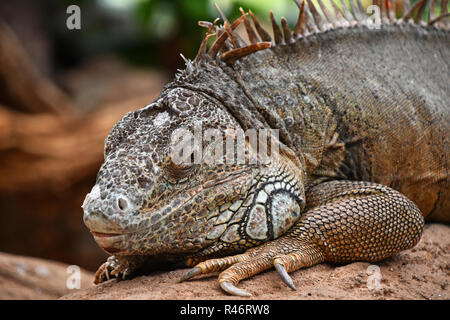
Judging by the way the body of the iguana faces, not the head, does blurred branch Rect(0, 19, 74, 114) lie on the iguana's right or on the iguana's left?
on the iguana's right

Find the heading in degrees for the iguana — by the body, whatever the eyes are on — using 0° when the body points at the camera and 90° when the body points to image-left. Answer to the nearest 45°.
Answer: approximately 45°
